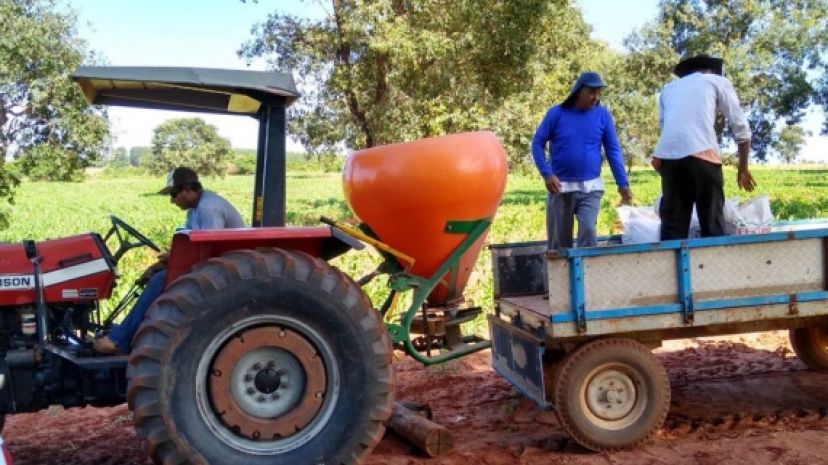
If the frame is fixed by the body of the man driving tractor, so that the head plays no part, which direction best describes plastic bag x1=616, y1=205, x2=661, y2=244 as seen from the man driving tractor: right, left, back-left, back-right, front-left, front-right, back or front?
back

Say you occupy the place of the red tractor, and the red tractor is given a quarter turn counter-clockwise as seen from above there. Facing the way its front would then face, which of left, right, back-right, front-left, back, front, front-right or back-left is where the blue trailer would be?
left

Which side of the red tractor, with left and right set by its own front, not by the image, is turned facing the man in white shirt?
back

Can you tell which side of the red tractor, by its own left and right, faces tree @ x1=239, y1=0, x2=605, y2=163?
right

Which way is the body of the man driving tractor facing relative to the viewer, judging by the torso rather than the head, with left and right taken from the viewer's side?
facing to the left of the viewer

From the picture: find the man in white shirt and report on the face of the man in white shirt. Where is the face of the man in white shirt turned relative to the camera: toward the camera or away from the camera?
away from the camera

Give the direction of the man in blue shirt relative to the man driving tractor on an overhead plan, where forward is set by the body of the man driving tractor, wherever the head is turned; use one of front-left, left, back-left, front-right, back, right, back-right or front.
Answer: back

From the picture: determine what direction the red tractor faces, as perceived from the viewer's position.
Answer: facing to the left of the viewer

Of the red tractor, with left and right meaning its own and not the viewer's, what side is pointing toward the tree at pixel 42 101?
right
